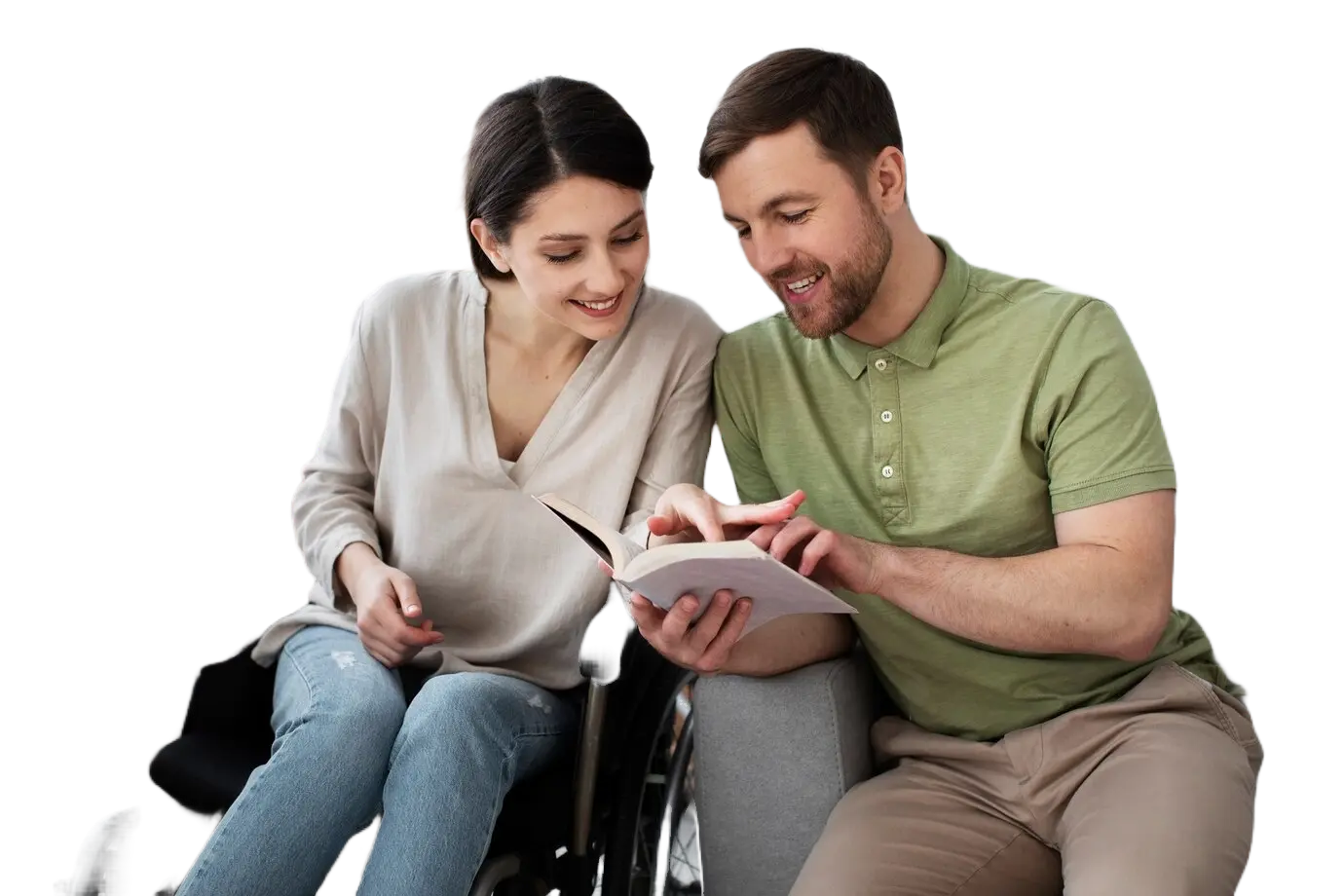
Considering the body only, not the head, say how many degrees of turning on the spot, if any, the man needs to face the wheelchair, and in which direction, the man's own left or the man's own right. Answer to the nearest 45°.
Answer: approximately 45° to the man's own right

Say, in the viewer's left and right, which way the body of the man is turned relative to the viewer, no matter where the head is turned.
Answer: facing the viewer and to the left of the viewer

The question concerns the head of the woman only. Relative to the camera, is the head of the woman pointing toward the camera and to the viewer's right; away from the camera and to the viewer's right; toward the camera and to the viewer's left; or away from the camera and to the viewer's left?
toward the camera and to the viewer's right

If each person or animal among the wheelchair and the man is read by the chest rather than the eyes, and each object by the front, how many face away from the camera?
0

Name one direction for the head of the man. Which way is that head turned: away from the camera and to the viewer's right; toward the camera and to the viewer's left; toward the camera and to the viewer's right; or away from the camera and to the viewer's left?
toward the camera and to the viewer's left

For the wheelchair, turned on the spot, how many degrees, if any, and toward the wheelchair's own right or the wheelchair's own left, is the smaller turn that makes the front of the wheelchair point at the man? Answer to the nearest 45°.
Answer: approximately 135° to the wheelchair's own left
